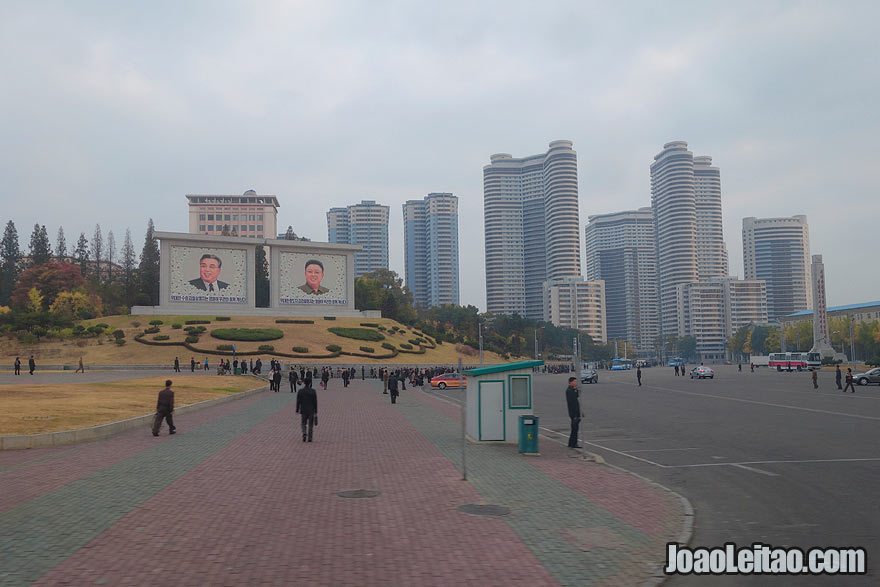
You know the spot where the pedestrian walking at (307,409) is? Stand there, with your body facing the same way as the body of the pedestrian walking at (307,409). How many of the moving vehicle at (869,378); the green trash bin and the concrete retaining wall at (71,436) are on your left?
1

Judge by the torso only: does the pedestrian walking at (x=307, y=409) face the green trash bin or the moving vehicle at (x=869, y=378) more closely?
the moving vehicle

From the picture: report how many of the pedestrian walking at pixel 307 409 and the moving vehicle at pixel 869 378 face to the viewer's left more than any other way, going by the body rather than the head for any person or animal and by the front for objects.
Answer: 1

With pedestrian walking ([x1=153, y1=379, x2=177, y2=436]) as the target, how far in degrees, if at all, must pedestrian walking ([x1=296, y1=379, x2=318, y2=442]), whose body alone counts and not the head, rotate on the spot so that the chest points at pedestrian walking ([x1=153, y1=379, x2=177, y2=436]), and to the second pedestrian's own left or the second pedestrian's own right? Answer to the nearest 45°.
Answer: approximately 45° to the second pedestrian's own left

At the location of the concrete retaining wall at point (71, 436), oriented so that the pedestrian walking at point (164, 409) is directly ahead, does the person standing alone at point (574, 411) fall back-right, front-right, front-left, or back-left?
front-right

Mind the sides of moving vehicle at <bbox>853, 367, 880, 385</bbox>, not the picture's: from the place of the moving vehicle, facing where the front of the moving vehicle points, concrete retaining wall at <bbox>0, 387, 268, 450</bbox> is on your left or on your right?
on your left

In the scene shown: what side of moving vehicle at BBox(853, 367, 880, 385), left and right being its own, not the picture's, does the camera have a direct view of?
left

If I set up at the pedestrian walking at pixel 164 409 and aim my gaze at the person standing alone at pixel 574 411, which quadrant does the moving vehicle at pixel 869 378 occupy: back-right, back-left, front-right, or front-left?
front-left

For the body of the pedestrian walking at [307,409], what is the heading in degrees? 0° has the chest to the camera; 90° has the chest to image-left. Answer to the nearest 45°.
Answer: approximately 180°

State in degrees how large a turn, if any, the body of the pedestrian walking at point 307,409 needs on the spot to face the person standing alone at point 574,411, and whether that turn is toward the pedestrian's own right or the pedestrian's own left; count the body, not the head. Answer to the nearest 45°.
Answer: approximately 90° to the pedestrian's own right

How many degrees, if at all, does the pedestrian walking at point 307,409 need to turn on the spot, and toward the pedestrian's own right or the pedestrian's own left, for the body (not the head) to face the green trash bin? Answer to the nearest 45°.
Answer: approximately 135° to the pedestrian's own right

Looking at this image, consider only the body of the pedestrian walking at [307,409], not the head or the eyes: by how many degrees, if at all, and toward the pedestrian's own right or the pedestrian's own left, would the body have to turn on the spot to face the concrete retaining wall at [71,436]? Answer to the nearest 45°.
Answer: approximately 90° to the pedestrian's own left
